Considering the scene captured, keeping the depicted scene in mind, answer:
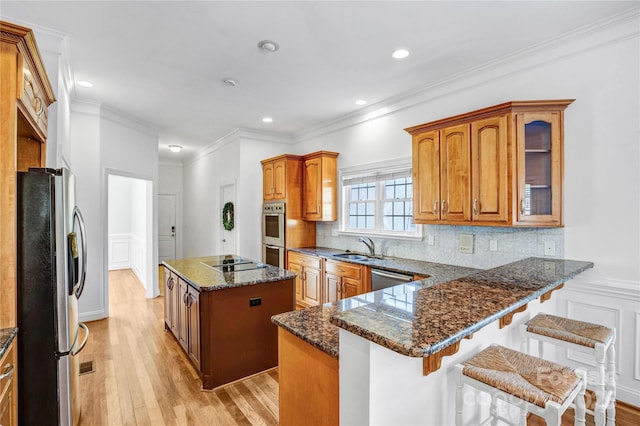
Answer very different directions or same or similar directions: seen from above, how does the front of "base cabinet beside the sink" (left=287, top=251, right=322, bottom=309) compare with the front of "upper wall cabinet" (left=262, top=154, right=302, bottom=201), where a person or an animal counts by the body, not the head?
same or similar directions

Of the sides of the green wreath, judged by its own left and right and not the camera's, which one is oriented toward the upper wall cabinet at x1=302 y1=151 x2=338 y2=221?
left

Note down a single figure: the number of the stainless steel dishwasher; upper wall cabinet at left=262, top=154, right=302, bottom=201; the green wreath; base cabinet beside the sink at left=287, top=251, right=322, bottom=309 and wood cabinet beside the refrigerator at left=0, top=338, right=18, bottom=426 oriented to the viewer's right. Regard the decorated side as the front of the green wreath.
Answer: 1

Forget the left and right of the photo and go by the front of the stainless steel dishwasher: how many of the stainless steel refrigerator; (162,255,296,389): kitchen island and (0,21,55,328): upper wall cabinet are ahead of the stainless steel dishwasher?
3

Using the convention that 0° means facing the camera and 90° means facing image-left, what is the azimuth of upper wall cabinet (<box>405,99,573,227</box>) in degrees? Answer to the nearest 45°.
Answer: approximately 45°

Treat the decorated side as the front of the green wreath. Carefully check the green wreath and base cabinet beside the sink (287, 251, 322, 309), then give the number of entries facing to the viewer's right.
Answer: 0

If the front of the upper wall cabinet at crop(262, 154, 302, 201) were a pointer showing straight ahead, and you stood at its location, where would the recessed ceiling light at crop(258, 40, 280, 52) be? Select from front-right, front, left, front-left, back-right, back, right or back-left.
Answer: front-left

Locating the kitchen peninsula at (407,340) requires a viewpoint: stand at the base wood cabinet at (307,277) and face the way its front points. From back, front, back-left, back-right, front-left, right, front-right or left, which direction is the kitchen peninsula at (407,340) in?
front-left

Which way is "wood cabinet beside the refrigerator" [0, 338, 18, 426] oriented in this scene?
to the viewer's right

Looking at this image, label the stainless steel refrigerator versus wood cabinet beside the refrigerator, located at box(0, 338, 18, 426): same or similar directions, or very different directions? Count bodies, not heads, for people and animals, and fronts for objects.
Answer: same or similar directions

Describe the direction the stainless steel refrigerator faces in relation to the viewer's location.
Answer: facing to the right of the viewer

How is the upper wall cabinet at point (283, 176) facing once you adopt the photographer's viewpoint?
facing the viewer and to the left of the viewer
